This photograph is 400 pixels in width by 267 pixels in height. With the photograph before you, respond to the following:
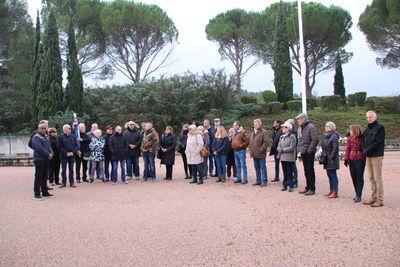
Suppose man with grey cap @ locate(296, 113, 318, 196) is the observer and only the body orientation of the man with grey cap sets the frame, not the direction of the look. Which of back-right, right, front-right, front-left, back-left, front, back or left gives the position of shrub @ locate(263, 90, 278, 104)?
right

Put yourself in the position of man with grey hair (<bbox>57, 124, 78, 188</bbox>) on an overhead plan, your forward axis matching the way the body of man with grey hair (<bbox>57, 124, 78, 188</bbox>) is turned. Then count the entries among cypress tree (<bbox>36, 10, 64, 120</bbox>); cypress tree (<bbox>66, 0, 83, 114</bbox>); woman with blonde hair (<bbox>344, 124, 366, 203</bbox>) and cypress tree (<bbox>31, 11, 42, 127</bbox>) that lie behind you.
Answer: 3

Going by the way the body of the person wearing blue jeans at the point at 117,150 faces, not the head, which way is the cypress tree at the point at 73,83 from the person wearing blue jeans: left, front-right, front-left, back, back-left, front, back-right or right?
back

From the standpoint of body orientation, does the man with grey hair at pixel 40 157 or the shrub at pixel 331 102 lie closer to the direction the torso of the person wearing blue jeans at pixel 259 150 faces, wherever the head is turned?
the man with grey hair

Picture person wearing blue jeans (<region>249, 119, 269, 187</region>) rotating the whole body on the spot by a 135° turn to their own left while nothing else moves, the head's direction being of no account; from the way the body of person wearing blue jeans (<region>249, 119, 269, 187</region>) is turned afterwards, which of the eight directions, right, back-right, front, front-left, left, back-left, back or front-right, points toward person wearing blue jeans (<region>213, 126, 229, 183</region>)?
back-left

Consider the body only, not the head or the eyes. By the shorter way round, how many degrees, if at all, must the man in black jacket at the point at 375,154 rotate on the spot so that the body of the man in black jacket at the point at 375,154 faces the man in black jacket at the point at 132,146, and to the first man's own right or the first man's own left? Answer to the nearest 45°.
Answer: approximately 45° to the first man's own right

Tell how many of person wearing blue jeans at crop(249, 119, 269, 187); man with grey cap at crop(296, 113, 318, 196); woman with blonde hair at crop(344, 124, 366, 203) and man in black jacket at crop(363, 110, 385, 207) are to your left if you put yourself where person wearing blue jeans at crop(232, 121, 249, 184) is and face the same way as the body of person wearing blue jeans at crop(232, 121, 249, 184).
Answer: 4

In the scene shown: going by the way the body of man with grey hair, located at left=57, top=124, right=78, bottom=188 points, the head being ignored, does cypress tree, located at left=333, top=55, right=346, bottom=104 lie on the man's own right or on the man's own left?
on the man's own left

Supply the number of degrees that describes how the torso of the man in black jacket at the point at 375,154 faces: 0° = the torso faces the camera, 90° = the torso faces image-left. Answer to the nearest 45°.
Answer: approximately 45°

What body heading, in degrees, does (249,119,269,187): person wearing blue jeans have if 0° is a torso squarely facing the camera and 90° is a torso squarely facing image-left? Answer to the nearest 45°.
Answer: approximately 45°

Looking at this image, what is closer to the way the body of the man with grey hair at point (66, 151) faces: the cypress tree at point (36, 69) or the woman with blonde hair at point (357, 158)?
the woman with blonde hair
